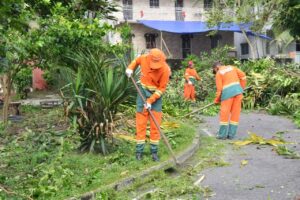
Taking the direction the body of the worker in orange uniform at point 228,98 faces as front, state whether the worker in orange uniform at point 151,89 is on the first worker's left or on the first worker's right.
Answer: on the first worker's left

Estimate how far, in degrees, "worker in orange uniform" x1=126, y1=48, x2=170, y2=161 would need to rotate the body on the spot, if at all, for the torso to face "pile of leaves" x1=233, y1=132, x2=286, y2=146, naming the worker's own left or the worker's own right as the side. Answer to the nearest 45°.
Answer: approximately 135° to the worker's own left

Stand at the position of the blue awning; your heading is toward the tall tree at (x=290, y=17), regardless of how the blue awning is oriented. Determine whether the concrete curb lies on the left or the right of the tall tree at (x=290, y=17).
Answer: right

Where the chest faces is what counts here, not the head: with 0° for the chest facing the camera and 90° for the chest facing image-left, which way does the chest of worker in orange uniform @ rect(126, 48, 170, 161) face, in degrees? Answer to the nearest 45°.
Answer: approximately 0°

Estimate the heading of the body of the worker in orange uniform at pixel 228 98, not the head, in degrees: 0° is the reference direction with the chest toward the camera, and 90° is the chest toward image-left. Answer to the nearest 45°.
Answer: approximately 135°

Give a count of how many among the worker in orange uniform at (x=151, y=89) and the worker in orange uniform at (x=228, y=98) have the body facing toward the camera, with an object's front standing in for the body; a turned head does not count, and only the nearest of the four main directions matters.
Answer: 1

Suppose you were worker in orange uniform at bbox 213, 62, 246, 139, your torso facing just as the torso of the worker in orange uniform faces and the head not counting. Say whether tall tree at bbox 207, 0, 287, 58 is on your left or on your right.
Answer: on your right

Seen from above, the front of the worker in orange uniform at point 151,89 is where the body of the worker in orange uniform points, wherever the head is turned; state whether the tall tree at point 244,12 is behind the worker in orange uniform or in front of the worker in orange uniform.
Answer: behind
